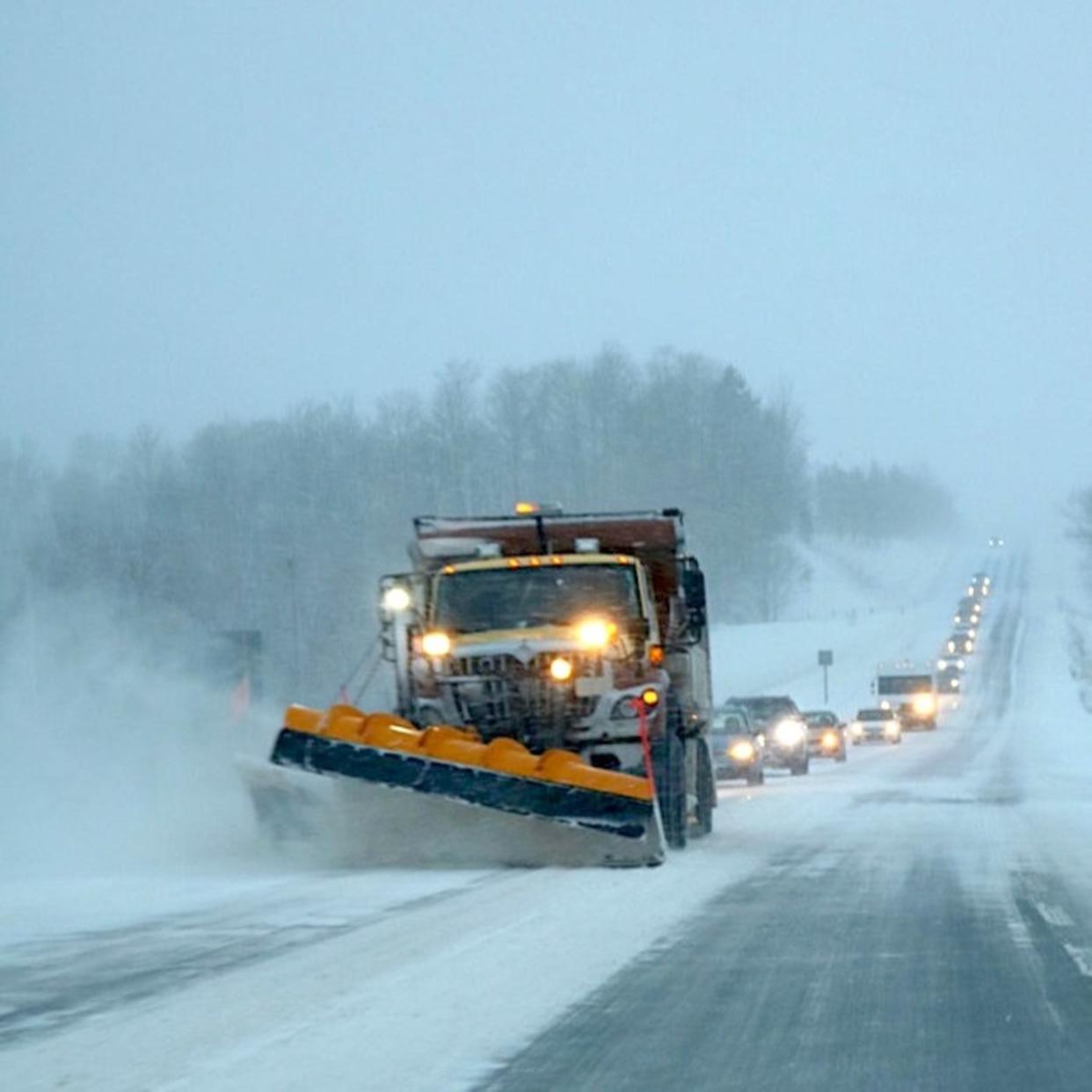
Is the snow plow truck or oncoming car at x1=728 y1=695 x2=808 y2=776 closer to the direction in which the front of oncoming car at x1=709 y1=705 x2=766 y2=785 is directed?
the snow plow truck

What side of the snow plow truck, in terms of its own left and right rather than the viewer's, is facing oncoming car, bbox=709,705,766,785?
back

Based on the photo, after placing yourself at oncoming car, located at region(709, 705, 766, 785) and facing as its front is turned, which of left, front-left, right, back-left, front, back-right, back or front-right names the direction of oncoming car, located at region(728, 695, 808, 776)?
back

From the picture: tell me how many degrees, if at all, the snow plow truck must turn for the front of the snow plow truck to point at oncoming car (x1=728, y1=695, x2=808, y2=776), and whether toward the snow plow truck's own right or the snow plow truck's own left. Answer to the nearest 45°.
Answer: approximately 180°

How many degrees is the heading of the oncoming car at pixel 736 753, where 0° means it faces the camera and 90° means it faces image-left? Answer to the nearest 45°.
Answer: approximately 0°

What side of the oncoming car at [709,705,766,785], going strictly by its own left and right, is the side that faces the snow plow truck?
front

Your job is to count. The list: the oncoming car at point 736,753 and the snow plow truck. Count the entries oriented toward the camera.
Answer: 2

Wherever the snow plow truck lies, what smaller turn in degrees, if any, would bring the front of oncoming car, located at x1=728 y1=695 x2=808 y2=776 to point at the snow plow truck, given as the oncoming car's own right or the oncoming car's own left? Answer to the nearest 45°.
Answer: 0° — it already faces it
